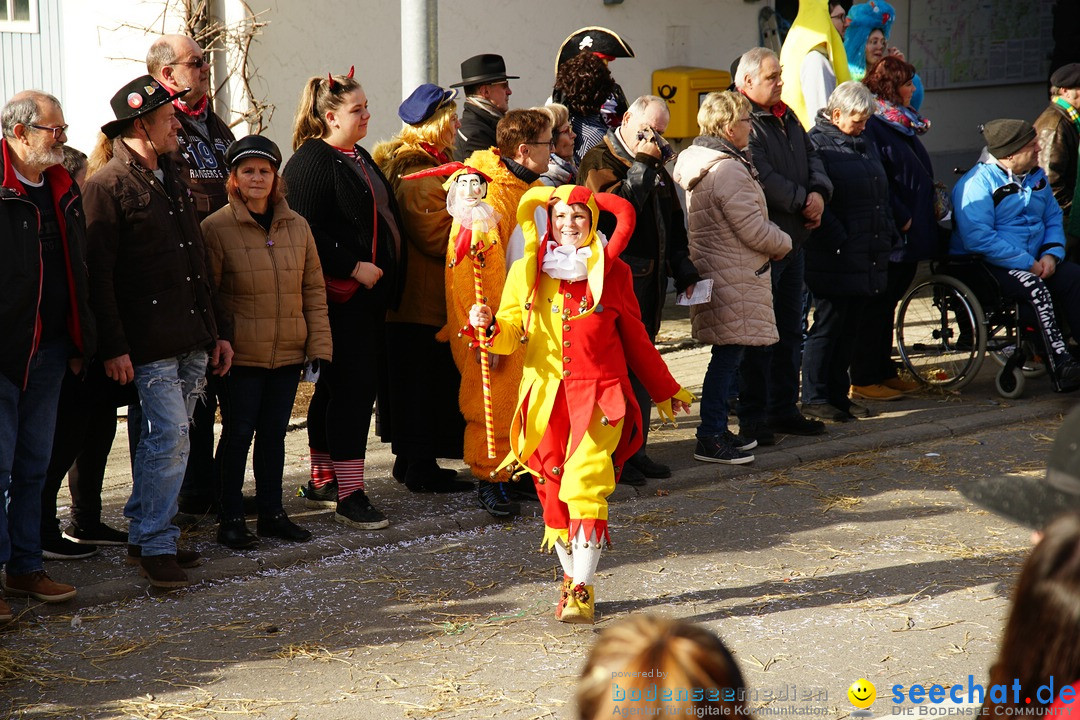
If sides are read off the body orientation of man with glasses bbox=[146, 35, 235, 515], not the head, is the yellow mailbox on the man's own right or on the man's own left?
on the man's own left

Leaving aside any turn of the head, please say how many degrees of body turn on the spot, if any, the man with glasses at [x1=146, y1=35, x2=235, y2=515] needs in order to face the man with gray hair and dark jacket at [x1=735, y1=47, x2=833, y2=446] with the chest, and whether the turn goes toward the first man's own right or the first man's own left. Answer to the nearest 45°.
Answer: approximately 45° to the first man's own left

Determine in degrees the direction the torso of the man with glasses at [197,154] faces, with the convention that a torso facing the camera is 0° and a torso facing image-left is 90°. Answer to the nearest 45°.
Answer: approximately 315°

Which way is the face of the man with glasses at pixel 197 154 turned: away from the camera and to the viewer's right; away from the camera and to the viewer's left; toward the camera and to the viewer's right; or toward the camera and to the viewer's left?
toward the camera and to the viewer's right

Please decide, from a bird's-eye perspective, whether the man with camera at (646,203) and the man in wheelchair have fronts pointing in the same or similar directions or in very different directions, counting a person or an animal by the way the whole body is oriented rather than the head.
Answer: same or similar directions

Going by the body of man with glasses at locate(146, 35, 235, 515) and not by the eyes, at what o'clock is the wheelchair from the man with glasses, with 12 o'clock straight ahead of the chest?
The wheelchair is roughly at 10 o'clock from the man with glasses.

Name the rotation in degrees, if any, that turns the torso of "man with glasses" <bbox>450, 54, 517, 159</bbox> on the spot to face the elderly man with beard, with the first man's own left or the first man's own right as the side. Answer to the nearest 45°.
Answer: approximately 135° to the first man's own right

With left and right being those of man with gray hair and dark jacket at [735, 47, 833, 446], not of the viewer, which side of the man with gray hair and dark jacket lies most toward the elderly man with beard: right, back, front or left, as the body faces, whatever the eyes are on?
right

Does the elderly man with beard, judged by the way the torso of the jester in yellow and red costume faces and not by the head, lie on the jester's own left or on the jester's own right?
on the jester's own right

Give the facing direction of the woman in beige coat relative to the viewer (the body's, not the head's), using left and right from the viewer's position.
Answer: facing to the right of the viewer

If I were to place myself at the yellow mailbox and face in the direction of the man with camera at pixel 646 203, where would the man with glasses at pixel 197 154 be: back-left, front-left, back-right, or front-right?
front-right

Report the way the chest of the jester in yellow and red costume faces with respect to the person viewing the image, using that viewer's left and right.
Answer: facing the viewer
